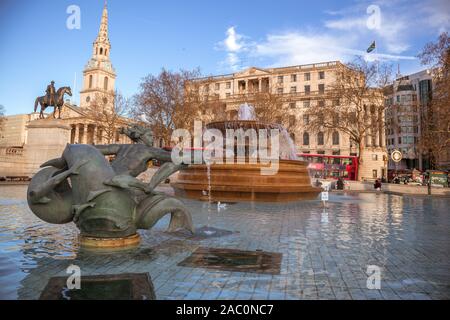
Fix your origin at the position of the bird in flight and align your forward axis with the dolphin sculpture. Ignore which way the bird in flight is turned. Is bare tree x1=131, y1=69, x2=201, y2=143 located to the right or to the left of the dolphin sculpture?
right

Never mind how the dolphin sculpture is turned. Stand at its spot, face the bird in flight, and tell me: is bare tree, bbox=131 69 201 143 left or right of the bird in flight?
left

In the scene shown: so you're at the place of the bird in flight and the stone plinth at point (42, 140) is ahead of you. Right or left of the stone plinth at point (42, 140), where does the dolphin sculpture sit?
left

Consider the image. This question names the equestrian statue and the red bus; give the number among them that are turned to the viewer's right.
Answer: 1

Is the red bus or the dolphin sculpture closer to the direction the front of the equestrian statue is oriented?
the red bus

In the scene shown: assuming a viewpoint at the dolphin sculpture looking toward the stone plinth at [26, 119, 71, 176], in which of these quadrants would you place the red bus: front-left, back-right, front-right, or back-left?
front-right

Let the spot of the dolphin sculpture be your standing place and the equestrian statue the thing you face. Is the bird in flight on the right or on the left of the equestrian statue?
right
